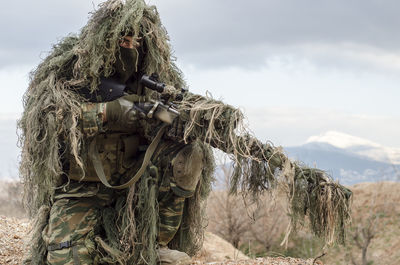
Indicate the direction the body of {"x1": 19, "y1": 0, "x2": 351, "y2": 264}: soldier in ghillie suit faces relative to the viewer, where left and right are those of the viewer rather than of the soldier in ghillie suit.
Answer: facing the viewer and to the right of the viewer
